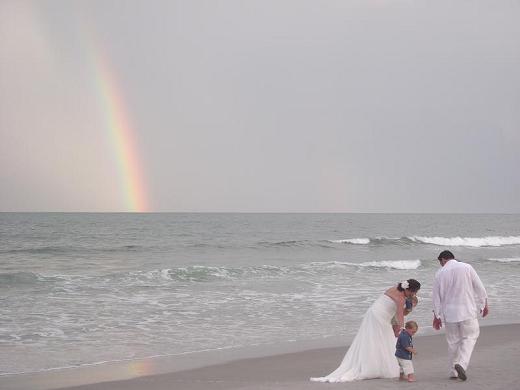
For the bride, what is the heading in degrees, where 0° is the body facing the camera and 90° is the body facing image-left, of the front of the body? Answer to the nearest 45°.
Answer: approximately 270°

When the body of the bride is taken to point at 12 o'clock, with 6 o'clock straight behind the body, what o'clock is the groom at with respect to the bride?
The groom is roughly at 12 o'clock from the bride.

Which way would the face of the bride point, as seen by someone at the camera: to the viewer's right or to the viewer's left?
to the viewer's right
